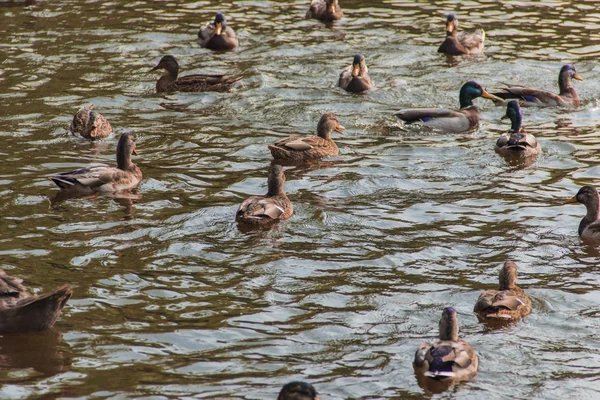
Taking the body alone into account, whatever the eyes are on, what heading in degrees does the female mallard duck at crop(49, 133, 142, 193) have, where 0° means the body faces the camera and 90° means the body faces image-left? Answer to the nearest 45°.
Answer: approximately 270°

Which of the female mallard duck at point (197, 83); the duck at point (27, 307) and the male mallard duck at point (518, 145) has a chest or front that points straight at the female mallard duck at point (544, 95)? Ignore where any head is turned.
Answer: the male mallard duck

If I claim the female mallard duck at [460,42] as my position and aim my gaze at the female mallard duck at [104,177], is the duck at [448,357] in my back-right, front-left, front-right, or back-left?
front-left

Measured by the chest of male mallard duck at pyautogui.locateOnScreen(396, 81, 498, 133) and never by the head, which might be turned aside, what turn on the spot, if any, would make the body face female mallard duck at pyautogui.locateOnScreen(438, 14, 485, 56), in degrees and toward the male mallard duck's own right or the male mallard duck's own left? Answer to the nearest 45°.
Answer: approximately 90° to the male mallard duck's own left

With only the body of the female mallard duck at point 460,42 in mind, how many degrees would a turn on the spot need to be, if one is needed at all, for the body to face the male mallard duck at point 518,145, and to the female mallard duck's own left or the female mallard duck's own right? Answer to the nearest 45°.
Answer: approximately 45° to the female mallard duck's own left

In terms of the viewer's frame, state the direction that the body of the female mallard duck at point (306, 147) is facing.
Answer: to the viewer's right

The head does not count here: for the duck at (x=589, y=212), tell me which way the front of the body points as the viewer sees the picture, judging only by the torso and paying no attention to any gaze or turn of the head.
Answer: to the viewer's left

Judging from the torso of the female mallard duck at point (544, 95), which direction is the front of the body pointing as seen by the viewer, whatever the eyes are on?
to the viewer's right

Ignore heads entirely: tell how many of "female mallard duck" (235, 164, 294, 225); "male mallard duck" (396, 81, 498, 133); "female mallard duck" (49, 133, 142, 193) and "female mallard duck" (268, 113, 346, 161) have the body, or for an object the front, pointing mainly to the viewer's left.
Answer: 0

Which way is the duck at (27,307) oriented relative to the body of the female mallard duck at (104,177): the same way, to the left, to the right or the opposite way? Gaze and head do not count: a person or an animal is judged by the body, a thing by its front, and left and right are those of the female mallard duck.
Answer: the opposite way

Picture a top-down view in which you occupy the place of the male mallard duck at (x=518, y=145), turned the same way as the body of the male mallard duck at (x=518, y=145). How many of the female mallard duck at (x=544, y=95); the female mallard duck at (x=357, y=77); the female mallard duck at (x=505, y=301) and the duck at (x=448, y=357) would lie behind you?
2

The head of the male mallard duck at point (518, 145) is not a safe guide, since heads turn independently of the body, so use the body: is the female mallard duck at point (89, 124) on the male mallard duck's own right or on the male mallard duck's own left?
on the male mallard duck's own left

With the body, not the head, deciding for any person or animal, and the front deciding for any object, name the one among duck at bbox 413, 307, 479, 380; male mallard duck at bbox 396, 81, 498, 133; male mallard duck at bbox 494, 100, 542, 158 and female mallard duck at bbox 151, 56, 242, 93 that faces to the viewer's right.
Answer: male mallard duck at bbox 396, 81, 498, 133

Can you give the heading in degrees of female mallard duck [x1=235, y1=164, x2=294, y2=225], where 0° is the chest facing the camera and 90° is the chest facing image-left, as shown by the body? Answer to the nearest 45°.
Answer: approximately 225°

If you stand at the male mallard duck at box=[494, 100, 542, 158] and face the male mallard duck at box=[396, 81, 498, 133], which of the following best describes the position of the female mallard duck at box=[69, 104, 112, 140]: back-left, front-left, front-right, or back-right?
front-left

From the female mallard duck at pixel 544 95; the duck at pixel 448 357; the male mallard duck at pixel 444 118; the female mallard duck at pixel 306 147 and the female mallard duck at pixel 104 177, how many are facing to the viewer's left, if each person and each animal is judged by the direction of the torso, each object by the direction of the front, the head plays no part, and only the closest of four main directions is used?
0

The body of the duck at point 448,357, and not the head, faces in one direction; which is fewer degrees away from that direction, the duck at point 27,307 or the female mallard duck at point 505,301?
the female mallard duck

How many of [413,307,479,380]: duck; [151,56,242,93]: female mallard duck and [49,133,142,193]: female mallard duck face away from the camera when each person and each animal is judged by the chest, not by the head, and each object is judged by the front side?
1

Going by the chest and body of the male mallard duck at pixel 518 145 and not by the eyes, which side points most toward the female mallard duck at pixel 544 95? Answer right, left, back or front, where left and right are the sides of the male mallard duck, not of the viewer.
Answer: front

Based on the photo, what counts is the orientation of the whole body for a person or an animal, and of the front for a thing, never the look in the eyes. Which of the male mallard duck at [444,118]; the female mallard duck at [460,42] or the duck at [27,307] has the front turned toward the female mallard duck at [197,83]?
the female mallard duck at [460,42]

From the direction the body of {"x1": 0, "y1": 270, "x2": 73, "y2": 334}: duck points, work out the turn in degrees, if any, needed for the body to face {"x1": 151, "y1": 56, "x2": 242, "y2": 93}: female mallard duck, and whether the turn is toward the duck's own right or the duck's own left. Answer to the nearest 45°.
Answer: approximately 90° to the duck's own right

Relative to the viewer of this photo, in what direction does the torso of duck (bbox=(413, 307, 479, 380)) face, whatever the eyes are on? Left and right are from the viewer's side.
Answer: facing away from the viewer
